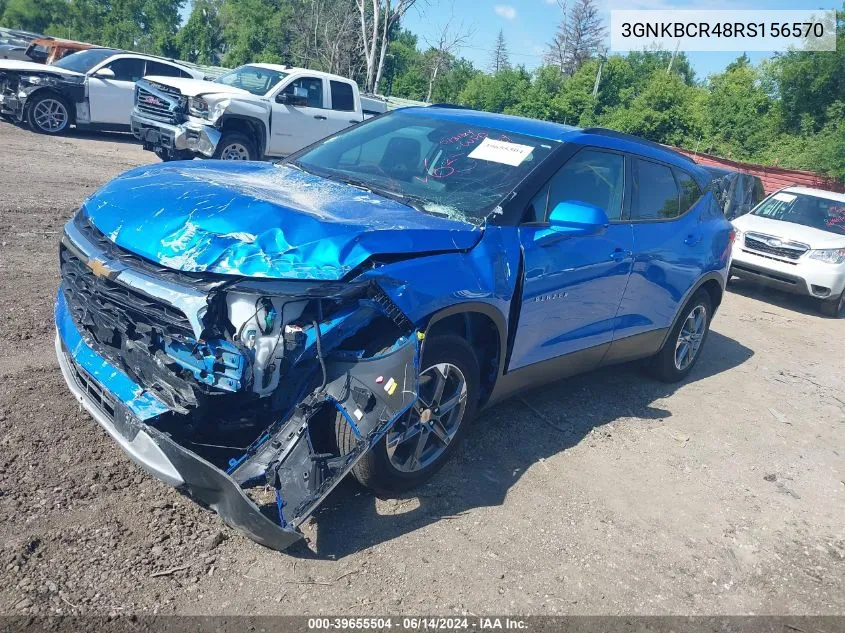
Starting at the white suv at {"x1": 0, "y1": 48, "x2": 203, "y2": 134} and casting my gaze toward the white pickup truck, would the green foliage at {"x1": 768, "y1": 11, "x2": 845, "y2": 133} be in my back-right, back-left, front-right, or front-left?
front-left

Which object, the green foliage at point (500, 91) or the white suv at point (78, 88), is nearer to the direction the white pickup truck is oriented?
the white suv

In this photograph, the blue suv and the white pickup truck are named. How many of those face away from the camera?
0

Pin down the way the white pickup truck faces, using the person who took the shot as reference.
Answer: facing the viewer and to the left of the viewer

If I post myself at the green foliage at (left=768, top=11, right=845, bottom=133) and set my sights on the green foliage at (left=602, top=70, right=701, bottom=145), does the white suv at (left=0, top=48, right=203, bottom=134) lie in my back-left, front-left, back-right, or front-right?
front-left

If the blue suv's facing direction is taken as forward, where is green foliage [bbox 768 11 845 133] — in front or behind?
behind

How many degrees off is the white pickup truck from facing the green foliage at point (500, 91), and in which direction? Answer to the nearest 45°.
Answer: approximately 180°

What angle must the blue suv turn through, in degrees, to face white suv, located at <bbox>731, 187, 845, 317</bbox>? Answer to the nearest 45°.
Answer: approximately 180°

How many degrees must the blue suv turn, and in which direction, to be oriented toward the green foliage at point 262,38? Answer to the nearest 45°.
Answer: approximately 135° to its right

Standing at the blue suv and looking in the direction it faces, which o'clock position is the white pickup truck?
The white pickup truck is roughly at 4 o'clock from the blue suv.

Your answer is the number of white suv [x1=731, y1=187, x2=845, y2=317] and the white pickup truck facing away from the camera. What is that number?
0

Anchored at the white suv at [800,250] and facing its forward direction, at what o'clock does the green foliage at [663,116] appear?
The green foliage is roughly at 4 o'clock from the white suv.

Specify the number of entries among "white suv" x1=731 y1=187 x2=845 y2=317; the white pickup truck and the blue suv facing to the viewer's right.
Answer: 0

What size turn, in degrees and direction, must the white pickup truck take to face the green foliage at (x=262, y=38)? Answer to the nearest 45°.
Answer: approximately 135° to its right
